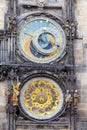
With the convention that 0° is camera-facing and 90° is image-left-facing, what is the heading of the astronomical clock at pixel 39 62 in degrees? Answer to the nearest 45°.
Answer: approximately 0°
